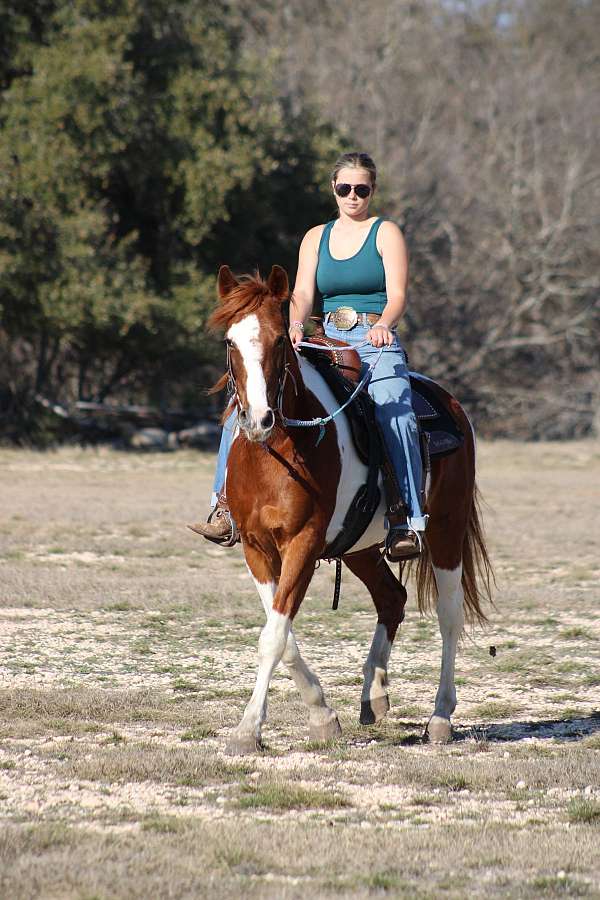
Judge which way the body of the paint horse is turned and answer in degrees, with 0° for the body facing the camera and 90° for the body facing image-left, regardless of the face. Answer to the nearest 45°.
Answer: approximately 45°

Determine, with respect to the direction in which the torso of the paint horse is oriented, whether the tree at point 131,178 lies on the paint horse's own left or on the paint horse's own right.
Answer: on the paint horse's own right
